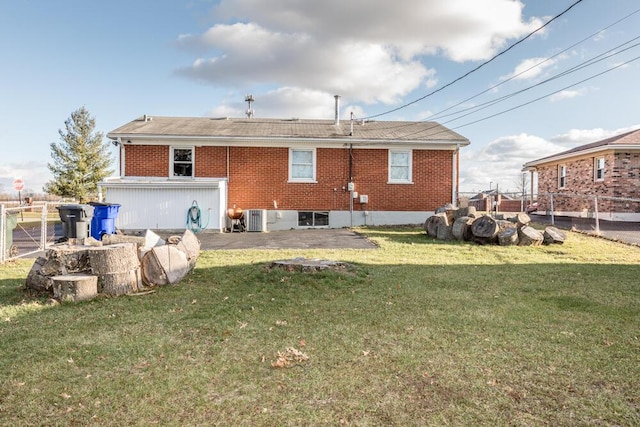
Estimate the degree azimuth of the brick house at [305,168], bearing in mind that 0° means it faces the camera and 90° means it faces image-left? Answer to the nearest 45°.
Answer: approximately 180°

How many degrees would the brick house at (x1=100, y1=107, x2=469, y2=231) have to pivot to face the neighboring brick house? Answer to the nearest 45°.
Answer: approximately 90° to its right

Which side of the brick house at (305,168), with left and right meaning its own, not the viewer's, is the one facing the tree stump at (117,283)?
back

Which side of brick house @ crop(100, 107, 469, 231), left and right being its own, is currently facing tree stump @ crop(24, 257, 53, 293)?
back

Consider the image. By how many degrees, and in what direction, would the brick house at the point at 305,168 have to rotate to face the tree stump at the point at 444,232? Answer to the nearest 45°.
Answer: approximately 135° to its right

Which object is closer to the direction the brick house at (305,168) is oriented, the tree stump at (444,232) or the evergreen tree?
the evergreen tree

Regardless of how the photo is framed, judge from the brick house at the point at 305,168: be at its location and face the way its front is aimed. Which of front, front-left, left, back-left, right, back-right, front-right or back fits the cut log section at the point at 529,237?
back-right

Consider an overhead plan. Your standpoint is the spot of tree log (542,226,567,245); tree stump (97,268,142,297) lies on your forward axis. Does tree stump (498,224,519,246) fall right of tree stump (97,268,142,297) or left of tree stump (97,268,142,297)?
right
